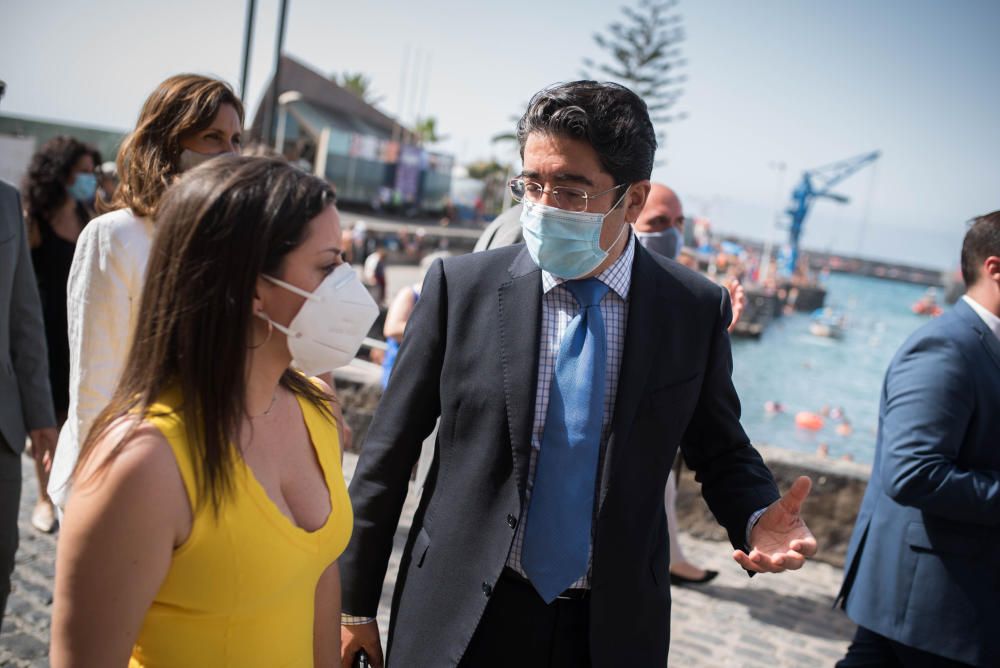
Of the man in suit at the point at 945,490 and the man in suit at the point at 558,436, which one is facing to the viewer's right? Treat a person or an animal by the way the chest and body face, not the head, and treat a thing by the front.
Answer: the man in suit at the point at 945,490

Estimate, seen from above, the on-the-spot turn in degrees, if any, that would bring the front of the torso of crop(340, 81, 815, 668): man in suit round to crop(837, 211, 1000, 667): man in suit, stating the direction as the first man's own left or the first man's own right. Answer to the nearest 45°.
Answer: approximately 135° to the first man's own left

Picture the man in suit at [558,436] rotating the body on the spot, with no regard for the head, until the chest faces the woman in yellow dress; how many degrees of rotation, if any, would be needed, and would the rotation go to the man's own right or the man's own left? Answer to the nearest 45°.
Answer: approximately 45° to the man's own right

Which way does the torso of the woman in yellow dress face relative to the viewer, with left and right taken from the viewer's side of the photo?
facing the viewer and to the right of the viewer

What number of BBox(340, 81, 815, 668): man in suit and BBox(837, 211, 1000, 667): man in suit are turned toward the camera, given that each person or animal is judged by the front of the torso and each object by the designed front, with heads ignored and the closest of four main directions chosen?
1

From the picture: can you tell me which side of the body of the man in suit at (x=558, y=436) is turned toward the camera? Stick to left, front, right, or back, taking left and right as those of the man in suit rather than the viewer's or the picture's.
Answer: front

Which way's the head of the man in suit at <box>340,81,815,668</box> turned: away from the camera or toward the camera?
toward the camera

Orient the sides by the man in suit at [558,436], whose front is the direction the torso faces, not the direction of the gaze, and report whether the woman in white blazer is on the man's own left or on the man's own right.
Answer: on the man's own right

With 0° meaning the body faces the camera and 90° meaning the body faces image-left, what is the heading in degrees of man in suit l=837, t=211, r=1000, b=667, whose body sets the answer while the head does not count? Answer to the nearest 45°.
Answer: approximately 270°
